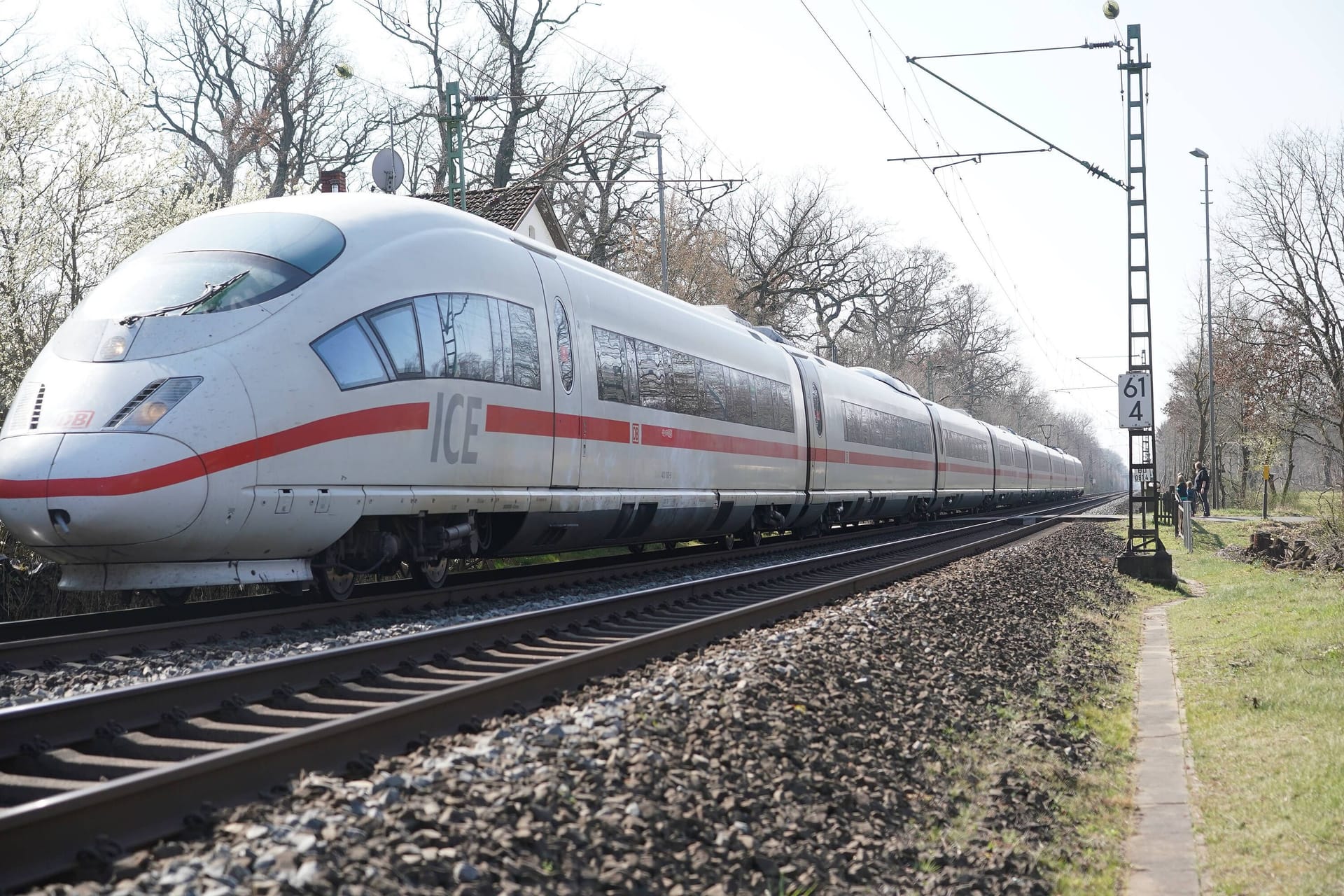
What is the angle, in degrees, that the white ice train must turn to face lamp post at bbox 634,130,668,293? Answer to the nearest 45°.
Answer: approximately 135° to its right

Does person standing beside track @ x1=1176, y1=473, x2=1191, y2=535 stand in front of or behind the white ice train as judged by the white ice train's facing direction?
behind

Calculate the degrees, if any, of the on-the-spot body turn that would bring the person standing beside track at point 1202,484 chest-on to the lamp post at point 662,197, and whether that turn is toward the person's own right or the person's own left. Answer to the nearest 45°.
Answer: approximately 45° to the person's own left

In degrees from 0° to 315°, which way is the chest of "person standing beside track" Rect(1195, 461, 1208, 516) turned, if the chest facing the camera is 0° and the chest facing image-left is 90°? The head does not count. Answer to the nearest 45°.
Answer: approximately 90°

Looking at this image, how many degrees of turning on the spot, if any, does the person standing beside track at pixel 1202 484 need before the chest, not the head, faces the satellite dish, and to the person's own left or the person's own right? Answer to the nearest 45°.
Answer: approximately 45° to the person's own left

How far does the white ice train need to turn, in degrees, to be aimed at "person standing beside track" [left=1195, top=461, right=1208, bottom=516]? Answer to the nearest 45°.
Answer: approximately 180°

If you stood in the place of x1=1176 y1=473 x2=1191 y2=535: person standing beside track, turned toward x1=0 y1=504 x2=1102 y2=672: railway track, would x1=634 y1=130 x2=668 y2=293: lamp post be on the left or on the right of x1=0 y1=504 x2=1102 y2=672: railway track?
right

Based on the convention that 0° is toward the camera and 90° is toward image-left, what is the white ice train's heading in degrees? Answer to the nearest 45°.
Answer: approximately 45°
